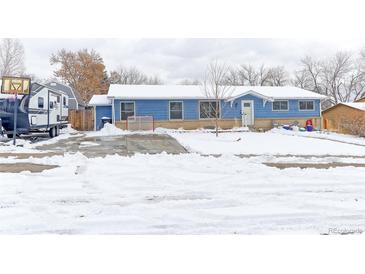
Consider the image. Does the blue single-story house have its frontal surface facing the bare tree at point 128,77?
no

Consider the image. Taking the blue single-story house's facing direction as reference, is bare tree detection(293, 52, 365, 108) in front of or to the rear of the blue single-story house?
to the rear

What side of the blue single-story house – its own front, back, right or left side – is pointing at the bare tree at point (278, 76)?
back

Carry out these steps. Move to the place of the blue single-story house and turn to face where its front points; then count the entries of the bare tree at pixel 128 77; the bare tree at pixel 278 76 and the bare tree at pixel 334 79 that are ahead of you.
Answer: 0

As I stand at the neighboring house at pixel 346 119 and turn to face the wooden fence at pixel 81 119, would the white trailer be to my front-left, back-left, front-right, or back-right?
front-left

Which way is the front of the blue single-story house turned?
toward the camera
